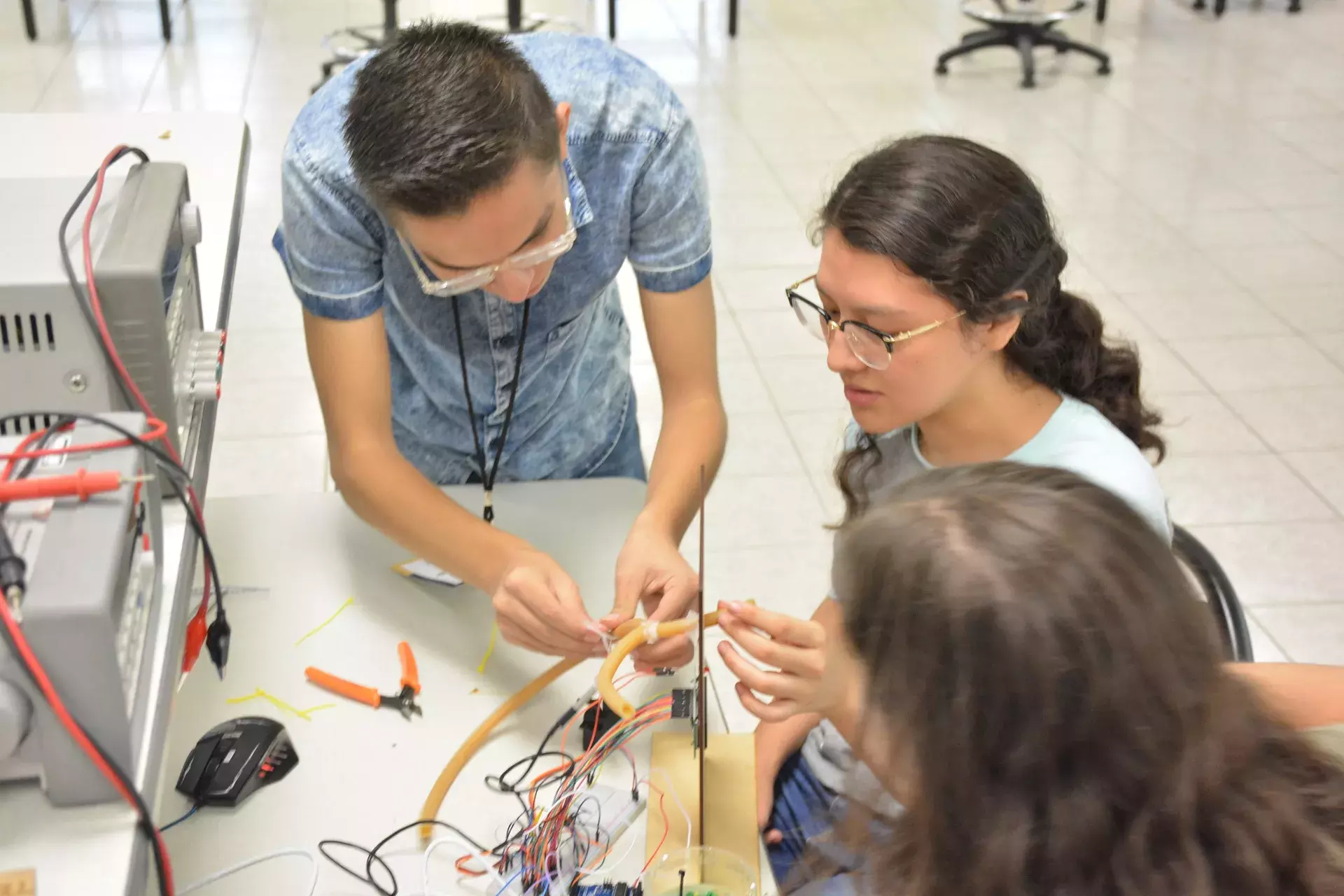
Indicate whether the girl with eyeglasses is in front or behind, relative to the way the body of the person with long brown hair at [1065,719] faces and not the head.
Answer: in front

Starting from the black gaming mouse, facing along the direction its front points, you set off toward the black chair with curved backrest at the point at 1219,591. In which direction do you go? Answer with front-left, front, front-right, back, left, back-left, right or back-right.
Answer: back-left

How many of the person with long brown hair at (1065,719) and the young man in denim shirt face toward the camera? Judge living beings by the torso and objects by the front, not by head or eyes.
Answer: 1

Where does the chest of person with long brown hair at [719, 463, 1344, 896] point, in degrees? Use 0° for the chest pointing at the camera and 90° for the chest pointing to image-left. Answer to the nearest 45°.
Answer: approximately 135°

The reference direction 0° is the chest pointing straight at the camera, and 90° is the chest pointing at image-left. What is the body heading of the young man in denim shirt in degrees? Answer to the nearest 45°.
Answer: approximately 0°

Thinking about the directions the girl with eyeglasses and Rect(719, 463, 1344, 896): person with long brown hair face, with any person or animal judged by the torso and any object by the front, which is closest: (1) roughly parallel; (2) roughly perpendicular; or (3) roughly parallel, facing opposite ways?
roughly perpendicular

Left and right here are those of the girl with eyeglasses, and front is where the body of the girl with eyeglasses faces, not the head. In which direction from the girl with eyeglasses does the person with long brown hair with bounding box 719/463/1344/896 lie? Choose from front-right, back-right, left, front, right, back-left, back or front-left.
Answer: front-left

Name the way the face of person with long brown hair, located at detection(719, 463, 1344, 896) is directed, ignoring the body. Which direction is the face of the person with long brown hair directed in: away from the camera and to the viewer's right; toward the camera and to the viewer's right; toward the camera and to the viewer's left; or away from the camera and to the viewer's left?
away from the camera and to the viewer's left

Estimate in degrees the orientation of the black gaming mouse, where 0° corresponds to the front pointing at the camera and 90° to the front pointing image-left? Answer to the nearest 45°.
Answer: approximately 45°
